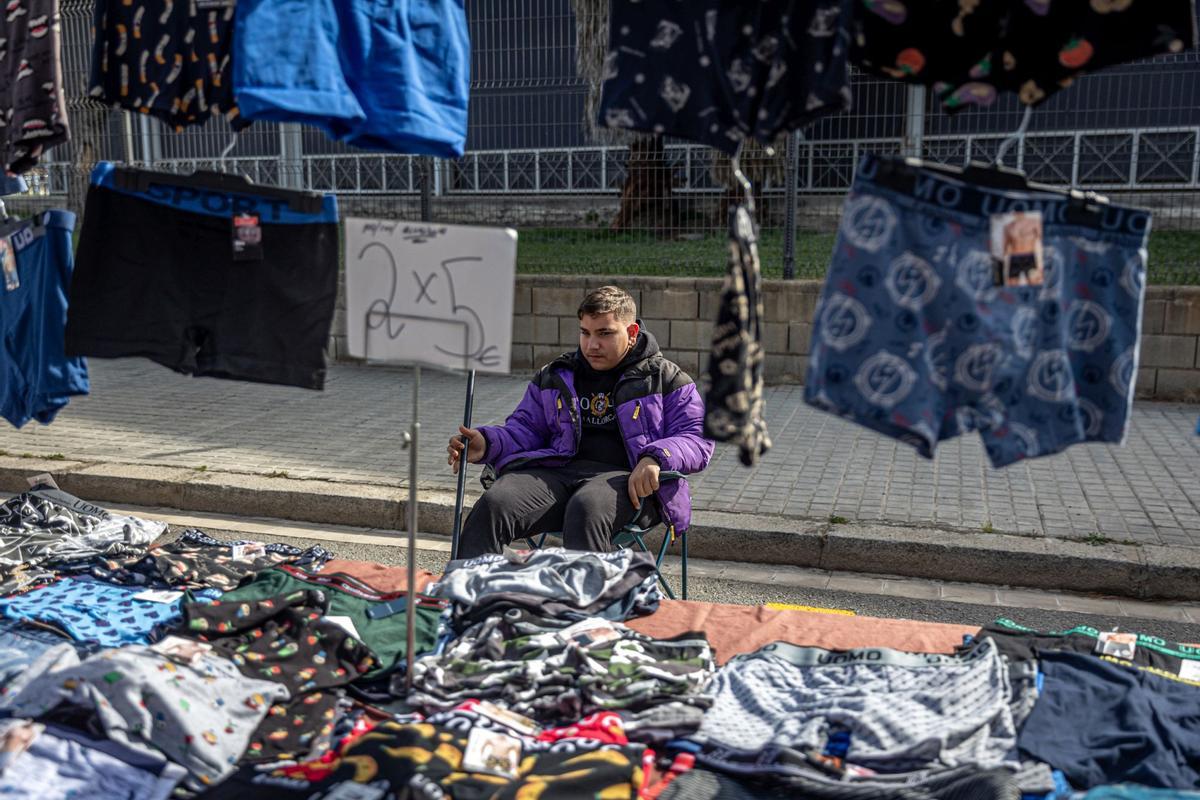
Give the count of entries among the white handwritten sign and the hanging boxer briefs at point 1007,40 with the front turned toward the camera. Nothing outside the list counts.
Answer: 2

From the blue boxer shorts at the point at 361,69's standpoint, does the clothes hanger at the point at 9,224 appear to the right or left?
on its right

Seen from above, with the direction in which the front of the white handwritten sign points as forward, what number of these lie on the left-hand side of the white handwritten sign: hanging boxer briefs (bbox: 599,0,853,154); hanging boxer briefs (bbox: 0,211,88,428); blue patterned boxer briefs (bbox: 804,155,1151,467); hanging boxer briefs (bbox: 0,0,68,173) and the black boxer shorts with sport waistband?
2

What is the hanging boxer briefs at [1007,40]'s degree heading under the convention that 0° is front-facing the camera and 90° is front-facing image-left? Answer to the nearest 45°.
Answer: approximately 0°

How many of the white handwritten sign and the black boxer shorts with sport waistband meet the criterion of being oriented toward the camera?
2

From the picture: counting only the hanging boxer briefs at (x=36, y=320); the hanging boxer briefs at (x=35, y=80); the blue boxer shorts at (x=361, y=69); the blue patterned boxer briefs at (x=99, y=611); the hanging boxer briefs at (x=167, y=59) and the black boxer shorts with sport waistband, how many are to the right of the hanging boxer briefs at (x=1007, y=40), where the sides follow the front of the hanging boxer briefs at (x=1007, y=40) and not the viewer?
6

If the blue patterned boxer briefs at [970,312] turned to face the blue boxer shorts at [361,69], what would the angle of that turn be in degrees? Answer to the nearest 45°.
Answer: approximately 90° to its right

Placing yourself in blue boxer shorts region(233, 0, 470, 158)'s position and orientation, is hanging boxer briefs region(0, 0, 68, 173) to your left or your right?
on your right

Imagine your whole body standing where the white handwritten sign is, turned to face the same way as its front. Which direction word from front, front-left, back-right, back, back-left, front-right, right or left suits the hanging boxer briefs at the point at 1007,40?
left

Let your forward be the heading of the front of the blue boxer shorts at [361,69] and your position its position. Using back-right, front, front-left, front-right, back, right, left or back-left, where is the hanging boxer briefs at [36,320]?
back-right
